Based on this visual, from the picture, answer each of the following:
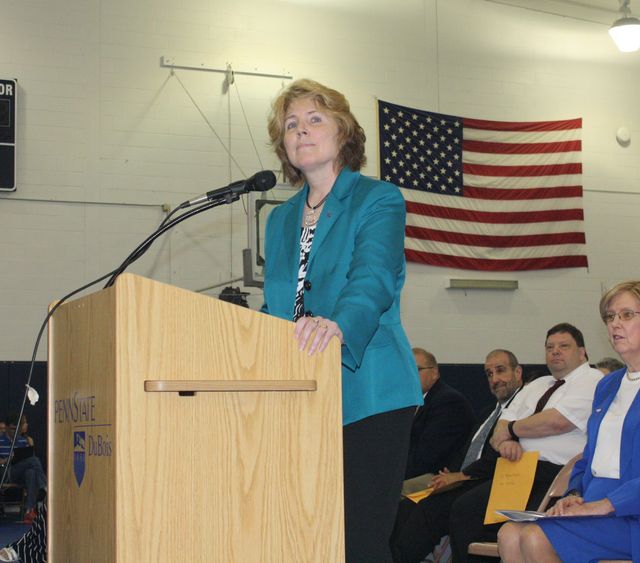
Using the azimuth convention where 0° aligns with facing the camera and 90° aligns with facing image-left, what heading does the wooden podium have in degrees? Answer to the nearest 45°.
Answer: approximately 90°

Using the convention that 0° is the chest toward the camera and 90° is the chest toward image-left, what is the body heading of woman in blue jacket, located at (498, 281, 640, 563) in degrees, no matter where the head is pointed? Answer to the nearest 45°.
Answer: approximately 45°

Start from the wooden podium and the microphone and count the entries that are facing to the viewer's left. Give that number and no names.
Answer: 1

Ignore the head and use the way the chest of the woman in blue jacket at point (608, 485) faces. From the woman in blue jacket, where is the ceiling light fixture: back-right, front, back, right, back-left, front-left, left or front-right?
back-right

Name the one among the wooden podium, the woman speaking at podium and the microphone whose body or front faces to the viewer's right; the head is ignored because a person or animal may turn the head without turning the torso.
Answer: the microphone

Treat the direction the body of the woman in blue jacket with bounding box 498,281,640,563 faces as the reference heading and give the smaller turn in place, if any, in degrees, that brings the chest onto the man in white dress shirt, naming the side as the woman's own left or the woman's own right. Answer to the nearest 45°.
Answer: approximately 135° to the woman's own right

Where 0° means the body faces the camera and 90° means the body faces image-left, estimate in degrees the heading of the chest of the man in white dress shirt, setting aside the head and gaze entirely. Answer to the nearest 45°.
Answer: approximately 45°

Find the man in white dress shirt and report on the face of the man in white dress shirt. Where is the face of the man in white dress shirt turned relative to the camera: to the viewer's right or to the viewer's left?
to the viewer's left

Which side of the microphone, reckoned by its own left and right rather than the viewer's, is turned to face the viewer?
right

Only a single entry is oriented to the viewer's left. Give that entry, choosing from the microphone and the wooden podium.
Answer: the wooden podium

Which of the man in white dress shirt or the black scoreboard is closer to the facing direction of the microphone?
the man in white dress shirt

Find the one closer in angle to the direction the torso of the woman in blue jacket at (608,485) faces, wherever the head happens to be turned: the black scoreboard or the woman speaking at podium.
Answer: the woman speaking at podium

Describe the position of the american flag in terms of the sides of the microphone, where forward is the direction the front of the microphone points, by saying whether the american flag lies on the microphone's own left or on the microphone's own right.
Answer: on the microphone's own left
